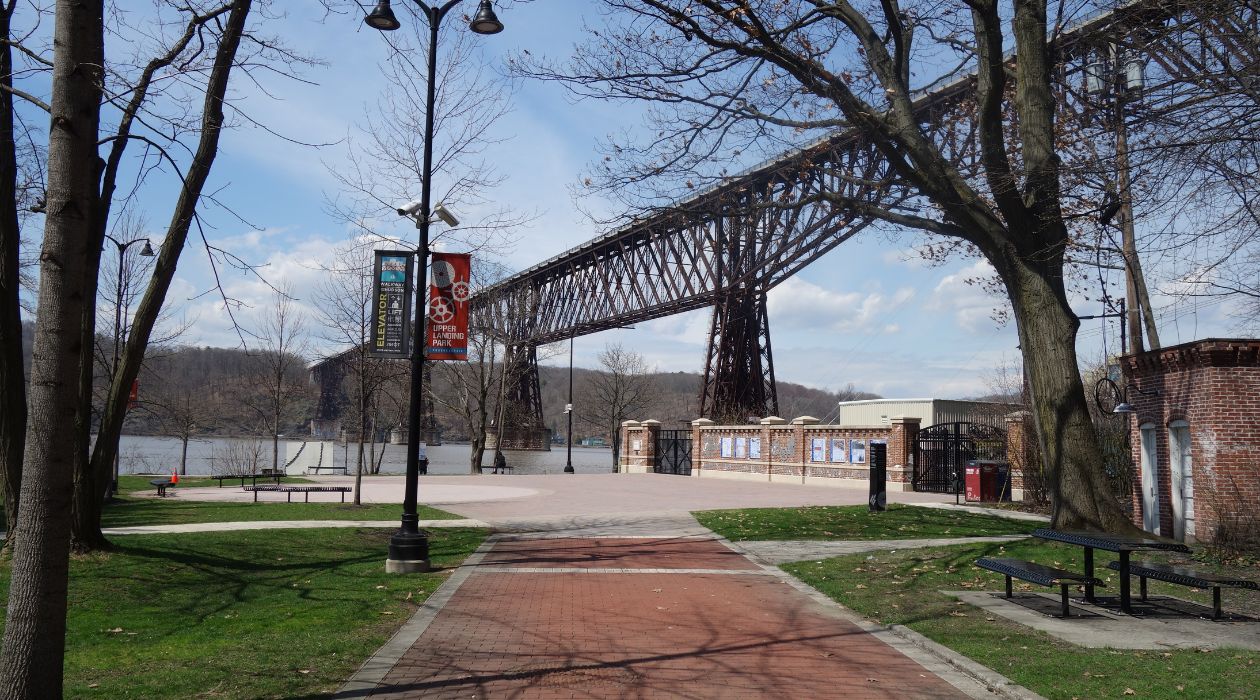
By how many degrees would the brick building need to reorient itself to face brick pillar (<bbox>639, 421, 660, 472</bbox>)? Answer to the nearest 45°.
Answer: approximately 90° to its right

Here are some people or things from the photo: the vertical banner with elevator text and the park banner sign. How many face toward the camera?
2

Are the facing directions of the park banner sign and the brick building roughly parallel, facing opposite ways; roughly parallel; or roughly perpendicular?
roughly perpendicular

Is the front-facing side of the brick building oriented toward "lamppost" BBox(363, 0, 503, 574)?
yes

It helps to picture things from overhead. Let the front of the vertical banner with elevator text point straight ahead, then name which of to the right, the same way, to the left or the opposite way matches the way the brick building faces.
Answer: to the right

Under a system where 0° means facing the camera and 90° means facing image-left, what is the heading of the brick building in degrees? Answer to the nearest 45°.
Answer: approximately 45°

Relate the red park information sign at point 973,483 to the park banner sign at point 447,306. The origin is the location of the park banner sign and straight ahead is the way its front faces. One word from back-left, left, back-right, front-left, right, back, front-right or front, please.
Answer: back-left

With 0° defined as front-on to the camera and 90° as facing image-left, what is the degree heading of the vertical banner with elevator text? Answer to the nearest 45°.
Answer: approximately 0°

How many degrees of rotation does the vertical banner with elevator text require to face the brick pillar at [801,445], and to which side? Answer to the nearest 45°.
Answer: approximately 135° to its left

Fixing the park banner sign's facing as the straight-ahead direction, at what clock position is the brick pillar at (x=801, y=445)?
The brick pillar is roughly at 7 o'clock from the park banner sign.

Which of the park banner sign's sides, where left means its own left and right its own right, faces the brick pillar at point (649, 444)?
back

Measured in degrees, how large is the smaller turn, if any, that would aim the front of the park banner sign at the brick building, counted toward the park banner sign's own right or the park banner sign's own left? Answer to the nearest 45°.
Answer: approximately 90° to the park banner sign's own left

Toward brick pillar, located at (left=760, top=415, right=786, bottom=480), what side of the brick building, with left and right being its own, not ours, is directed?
right
